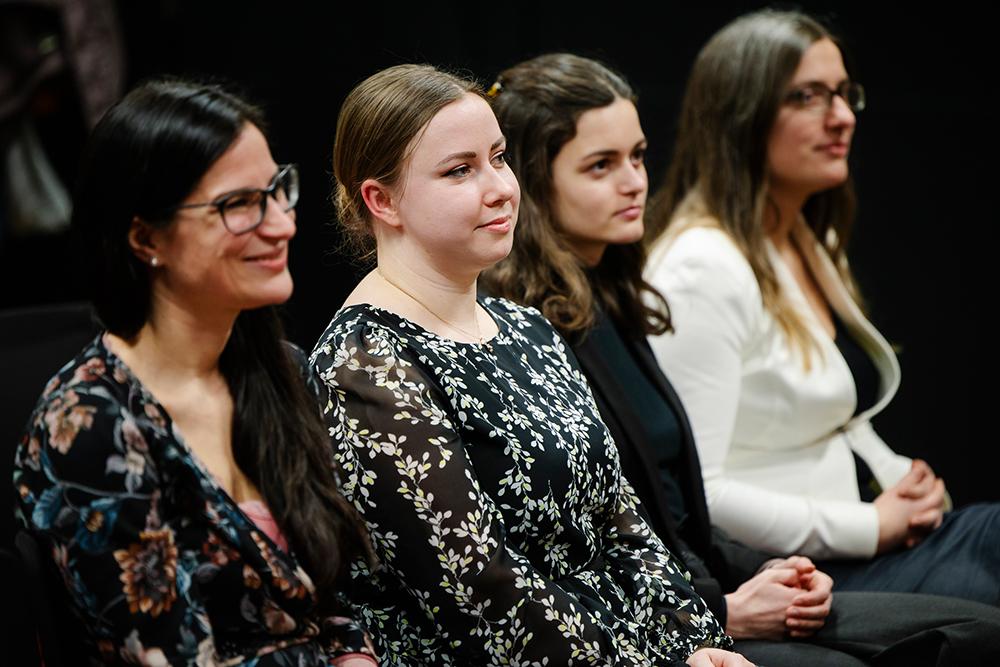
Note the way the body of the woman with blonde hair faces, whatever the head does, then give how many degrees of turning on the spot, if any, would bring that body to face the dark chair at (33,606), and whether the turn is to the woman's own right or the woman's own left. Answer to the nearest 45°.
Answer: approximately 90° to the woman's own right

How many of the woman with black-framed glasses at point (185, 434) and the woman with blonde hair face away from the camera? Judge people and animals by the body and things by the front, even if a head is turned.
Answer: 0

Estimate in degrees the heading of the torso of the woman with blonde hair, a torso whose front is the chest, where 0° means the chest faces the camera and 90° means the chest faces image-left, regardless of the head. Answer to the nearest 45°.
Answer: approximately 315°

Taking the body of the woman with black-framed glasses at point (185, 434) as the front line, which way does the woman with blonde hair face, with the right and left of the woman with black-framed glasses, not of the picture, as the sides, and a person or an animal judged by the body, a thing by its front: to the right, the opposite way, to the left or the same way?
the same way

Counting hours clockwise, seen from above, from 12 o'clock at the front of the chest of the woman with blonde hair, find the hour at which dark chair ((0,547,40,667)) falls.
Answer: The dark chair is roughly at 3 o'clock from the woman with blonde hair.

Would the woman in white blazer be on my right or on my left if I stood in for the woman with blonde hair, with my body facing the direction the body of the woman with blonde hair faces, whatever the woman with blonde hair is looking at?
on my left

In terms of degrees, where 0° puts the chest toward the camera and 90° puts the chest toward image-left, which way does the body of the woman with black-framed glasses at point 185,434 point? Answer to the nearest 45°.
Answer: approximately 315°

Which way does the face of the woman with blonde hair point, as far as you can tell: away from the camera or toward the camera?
toward the camera

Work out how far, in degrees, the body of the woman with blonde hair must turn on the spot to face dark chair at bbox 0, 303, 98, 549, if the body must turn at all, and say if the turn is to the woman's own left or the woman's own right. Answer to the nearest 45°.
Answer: approximately 135° to the woman's own right

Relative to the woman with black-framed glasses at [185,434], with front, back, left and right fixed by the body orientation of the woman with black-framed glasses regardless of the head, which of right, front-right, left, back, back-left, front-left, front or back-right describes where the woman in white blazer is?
left

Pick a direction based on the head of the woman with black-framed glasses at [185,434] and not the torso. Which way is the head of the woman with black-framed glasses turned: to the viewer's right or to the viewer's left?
to the viewer's right
